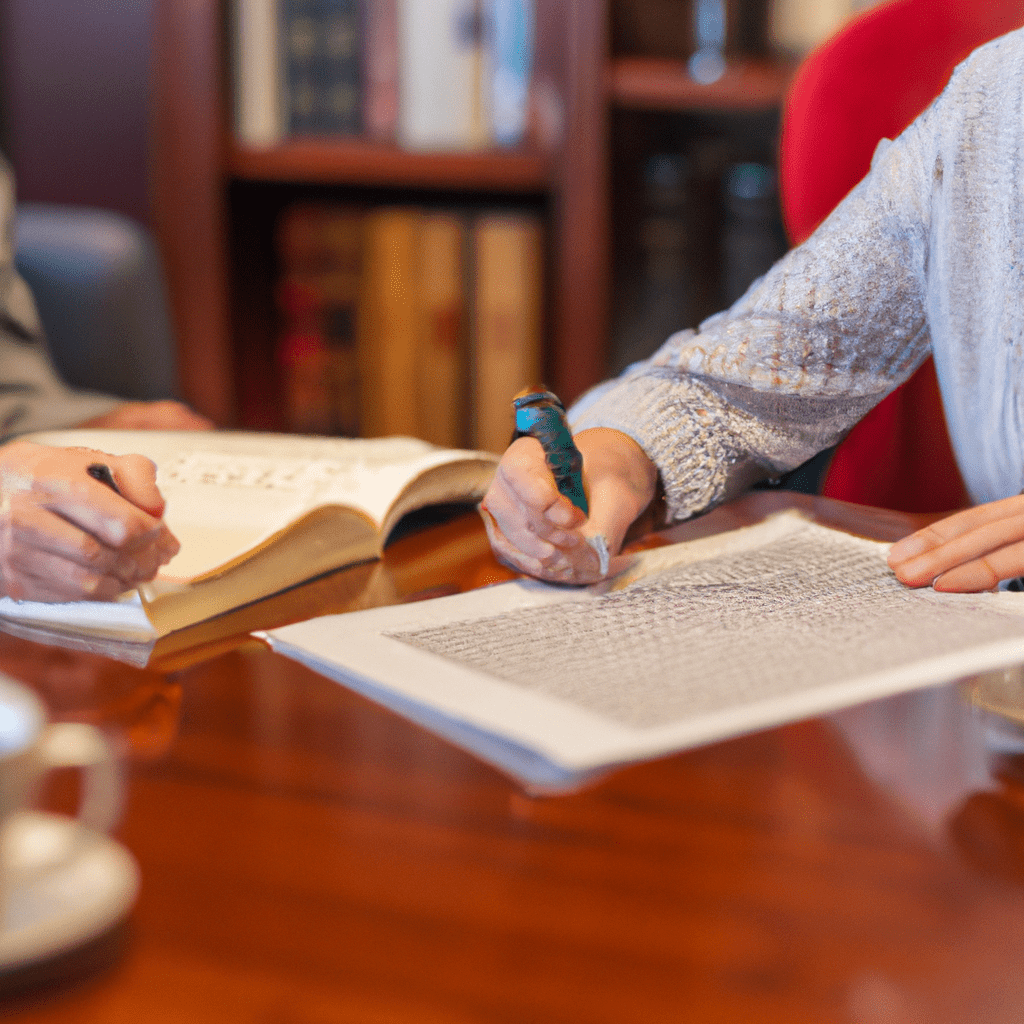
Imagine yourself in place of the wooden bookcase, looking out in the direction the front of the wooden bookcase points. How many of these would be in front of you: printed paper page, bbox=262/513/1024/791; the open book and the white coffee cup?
3

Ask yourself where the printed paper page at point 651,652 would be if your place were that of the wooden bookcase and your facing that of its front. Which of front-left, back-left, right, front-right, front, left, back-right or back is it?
front

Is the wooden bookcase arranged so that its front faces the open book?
yes

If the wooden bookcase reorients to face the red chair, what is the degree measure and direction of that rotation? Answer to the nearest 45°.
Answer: approximately 45° to its left

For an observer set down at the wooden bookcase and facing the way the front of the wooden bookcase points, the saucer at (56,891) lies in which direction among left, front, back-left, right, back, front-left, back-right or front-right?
front

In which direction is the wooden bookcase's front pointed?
toward the camera

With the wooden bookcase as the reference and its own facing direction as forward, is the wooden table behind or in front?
in front

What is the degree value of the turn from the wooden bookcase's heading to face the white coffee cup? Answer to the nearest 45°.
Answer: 0° — it already faces it

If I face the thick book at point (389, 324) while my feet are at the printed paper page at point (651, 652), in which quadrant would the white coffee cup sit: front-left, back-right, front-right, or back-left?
back-left
